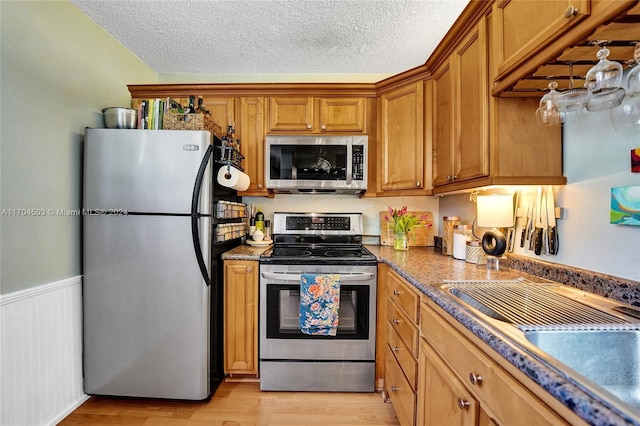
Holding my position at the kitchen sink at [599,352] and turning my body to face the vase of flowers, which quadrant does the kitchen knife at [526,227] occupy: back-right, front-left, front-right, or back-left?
front-right

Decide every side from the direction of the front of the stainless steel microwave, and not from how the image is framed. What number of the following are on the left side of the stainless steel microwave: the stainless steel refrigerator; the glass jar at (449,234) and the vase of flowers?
2

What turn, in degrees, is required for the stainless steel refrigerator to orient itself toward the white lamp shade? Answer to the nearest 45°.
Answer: approximately 45° to its left

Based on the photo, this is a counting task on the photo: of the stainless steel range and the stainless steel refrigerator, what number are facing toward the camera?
2

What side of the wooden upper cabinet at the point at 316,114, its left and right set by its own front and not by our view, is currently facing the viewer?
front

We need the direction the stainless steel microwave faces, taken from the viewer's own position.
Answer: facing the viewer

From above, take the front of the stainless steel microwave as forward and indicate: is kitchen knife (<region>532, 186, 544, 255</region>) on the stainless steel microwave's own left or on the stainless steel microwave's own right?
on the stainless steel microwave's own left

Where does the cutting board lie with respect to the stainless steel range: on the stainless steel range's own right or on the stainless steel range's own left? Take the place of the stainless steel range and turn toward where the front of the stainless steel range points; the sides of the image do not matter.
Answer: on the stainless steel range's own left

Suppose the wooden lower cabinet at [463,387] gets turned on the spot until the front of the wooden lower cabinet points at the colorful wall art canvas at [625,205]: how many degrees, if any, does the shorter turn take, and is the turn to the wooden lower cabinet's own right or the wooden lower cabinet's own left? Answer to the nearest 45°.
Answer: approximately 180°

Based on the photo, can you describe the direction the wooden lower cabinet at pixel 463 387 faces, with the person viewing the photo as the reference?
facing the viewer and to the left of the viewer

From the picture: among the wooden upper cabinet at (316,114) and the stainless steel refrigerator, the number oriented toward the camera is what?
2
